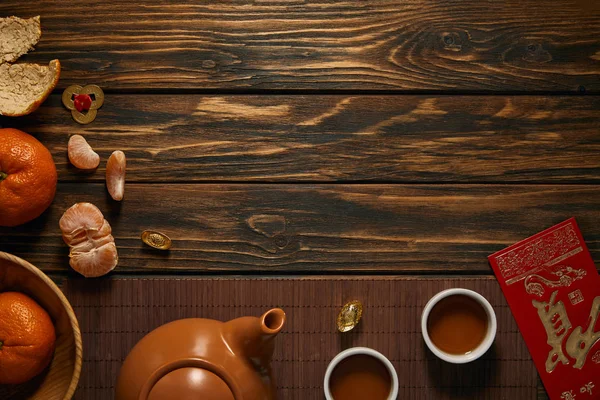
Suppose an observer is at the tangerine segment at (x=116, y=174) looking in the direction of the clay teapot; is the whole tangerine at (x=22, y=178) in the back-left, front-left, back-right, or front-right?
back-right

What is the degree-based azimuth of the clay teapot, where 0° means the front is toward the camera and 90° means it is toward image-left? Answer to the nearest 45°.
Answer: approximately 225°
